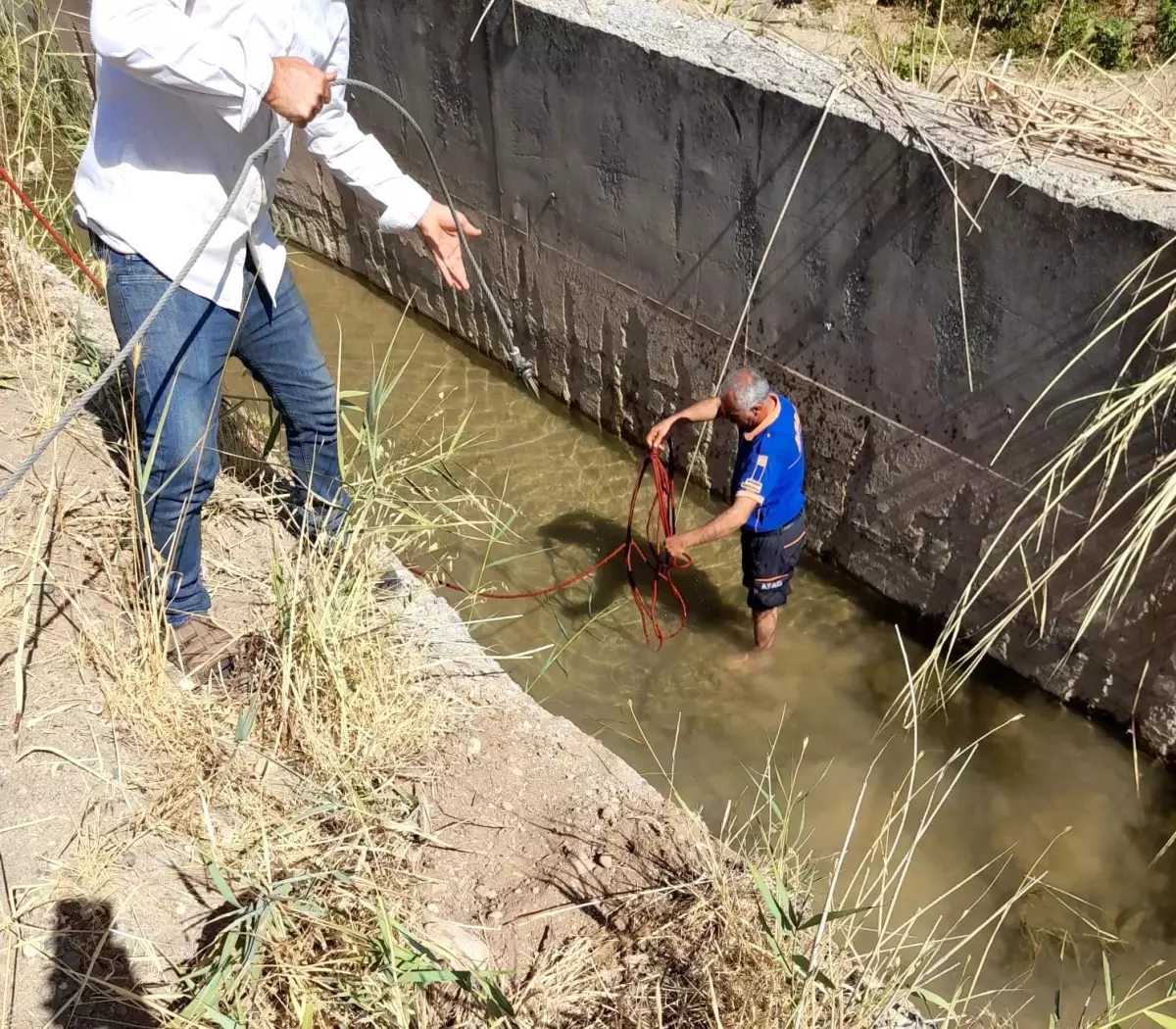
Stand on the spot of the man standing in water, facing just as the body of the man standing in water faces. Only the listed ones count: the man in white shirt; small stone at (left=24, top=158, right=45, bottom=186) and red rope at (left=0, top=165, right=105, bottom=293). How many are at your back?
0

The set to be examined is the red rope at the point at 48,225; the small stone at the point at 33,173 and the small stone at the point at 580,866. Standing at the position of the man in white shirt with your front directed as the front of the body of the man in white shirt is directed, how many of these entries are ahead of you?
1

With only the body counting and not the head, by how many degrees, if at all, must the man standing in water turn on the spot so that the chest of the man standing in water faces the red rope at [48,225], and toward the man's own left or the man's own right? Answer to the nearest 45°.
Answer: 0° — they already face it

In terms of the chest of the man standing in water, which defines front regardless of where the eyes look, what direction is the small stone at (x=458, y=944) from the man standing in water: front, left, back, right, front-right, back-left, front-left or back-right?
left

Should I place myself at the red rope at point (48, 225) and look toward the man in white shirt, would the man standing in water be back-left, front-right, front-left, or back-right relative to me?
front-left

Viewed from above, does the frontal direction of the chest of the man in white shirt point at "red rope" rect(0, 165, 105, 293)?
no

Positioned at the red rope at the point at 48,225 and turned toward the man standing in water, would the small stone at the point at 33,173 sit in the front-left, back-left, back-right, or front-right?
back-left

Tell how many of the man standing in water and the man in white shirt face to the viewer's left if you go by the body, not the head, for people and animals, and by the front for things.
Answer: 1

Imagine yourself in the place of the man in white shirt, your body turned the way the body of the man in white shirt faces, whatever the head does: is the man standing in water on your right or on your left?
on your left

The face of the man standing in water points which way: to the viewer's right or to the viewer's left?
to the viewer's left

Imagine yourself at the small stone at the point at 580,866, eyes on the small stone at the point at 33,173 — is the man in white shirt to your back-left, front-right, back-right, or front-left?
front-left

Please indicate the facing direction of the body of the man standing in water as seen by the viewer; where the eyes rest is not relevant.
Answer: to the viewer's left
